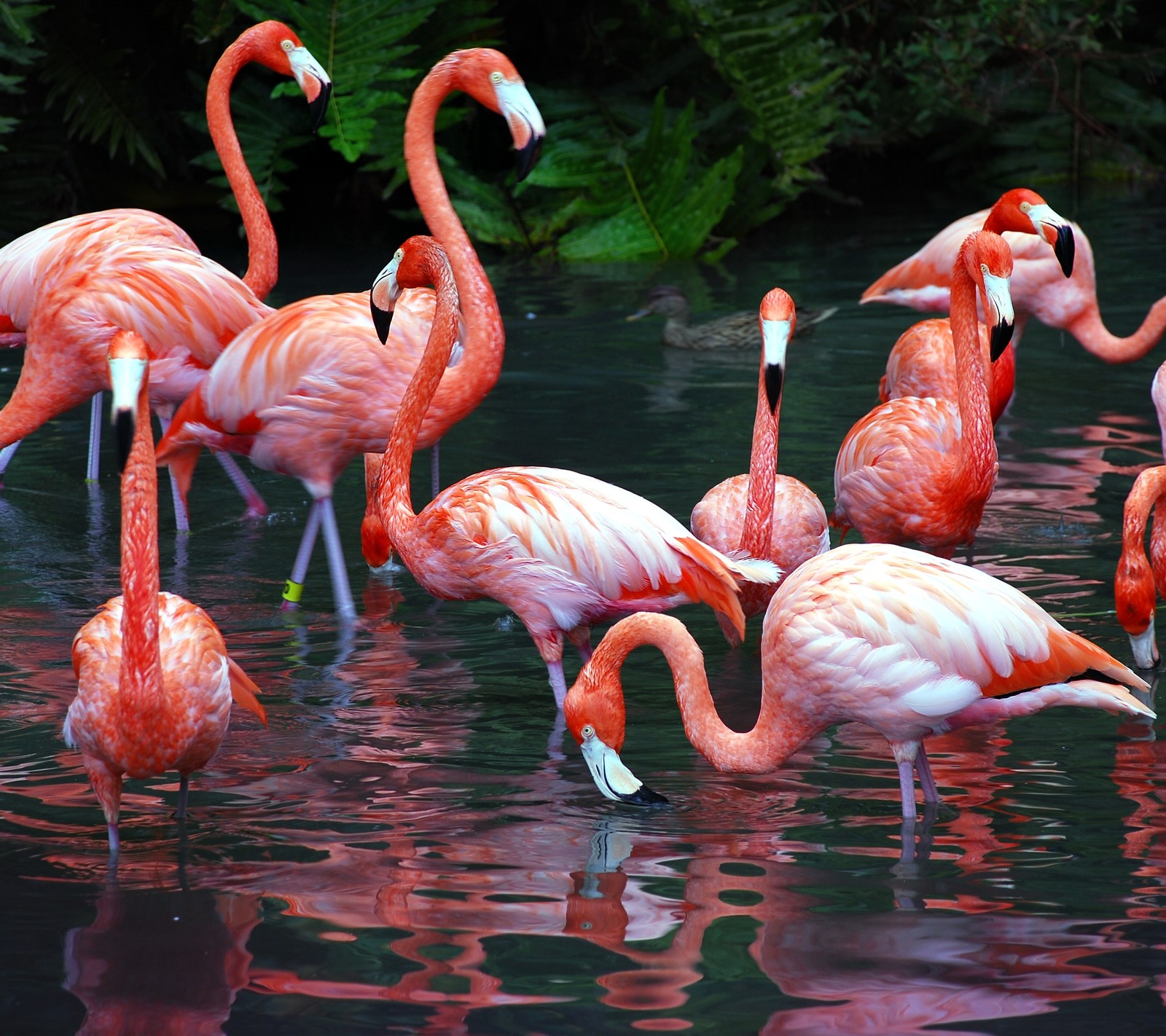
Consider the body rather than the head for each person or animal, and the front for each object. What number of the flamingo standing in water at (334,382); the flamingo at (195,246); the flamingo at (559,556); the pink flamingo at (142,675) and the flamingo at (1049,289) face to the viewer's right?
3

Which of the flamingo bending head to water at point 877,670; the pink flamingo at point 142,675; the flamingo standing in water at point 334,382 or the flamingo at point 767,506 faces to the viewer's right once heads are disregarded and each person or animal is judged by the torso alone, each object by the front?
the flamingo standing in water

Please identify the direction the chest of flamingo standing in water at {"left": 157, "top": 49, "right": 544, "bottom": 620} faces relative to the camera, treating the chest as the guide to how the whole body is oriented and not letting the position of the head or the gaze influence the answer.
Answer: to the viewer's right

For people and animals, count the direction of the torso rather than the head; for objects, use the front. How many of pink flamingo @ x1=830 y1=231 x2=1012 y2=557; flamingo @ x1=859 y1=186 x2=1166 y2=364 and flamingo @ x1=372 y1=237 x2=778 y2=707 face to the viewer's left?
1

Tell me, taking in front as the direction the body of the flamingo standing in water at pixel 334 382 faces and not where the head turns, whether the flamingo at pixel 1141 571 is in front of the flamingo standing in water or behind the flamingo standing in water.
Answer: in front

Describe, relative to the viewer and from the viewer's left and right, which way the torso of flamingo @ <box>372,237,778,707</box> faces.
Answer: facing to the left of the viewer

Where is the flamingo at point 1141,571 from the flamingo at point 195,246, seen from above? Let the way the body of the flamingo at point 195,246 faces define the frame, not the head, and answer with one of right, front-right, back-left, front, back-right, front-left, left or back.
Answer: front-right

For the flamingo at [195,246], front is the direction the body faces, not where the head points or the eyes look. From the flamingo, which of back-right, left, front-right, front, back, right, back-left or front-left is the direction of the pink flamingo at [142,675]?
right

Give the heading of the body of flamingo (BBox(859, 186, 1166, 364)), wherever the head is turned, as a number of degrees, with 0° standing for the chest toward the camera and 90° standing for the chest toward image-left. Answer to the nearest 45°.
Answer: approximately 270°

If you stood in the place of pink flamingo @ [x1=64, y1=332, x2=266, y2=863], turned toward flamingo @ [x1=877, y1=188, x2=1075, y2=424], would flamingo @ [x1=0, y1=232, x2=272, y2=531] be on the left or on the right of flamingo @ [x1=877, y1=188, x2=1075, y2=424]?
left

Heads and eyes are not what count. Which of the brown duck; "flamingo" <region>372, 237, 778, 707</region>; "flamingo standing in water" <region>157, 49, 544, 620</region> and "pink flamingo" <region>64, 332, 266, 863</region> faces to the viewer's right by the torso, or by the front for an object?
the flamingo standing in water

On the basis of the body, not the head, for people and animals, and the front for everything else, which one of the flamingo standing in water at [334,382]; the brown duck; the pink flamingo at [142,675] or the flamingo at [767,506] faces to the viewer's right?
the flamingo standing in water

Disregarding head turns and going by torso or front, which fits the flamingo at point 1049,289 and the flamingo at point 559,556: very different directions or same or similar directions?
very different directions

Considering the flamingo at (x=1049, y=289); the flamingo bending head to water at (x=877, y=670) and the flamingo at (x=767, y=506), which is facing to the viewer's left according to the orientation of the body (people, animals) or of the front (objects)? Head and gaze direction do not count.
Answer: the flamingo bending head to water
